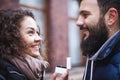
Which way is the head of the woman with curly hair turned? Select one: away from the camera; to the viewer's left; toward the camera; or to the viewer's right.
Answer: to the viewer's right

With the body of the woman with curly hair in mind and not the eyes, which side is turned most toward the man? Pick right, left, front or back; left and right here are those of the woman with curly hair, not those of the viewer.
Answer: front

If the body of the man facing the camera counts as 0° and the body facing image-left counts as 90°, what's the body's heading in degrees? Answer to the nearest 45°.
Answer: approximately 90°

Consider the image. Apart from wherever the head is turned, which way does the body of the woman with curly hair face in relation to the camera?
to the viewer's right

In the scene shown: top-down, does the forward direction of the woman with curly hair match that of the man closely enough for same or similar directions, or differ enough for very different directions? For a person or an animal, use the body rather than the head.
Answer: very different directions

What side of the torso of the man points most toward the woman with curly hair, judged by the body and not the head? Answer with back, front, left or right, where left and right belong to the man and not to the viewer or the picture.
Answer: front

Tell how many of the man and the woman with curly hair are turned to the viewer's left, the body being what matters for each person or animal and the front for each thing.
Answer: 1

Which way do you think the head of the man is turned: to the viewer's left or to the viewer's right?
to the viewer's left
